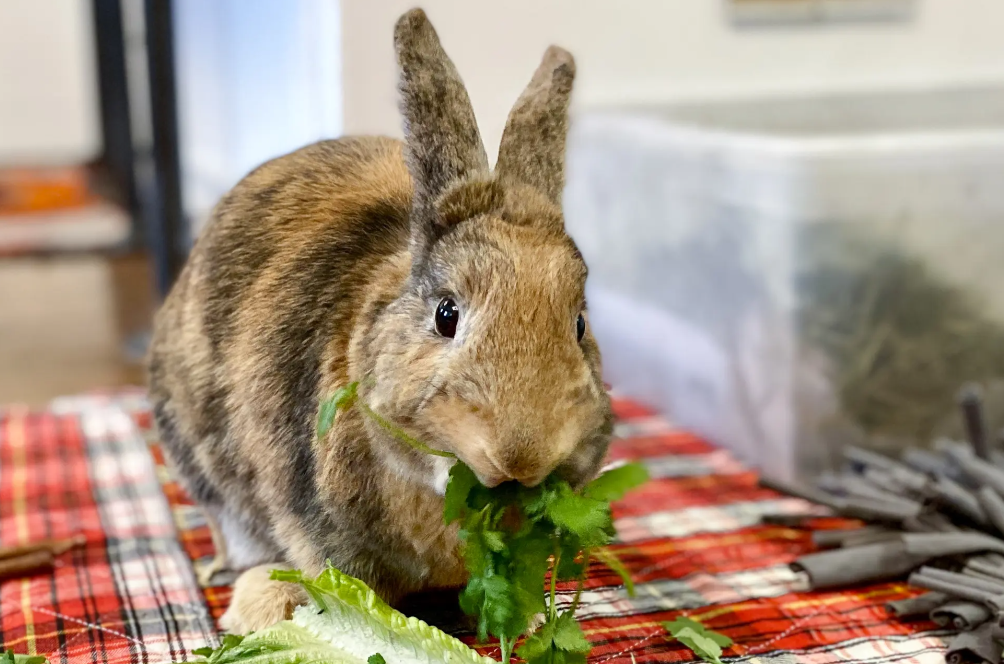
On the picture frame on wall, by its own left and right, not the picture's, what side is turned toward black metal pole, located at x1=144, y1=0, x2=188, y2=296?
right

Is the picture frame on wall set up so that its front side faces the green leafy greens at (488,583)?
yes

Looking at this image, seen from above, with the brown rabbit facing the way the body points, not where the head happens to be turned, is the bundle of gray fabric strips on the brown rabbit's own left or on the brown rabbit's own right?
on the brown rabbit's own left

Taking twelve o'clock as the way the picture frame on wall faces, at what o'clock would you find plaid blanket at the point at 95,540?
The plaid blanket is roughly at 1 o'clock from the picture frame on wall.

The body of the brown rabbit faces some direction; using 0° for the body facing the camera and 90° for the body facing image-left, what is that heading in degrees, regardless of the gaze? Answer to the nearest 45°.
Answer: approximately 315°

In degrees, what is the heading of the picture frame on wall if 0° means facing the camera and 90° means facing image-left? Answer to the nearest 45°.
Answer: approximately 0°
